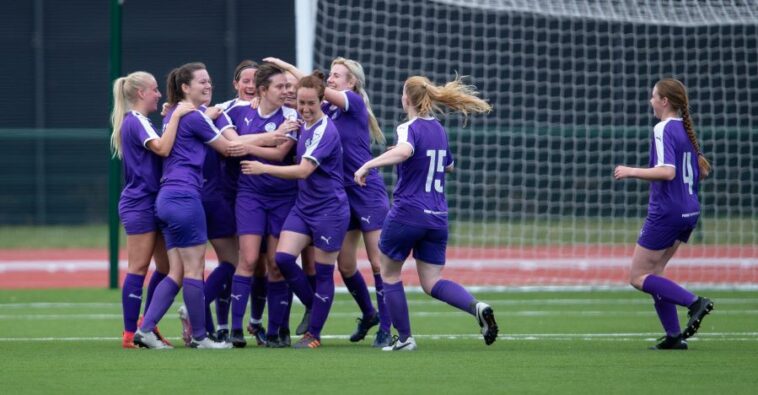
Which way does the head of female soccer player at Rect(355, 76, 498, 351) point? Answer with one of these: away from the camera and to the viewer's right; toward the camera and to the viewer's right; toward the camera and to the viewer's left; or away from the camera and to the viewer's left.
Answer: away from the camera and to the viewer's left

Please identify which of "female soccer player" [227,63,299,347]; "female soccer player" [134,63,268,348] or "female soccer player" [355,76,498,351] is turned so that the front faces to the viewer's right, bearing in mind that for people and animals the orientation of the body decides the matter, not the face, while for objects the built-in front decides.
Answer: "female soccer player" [134,63,268,348]

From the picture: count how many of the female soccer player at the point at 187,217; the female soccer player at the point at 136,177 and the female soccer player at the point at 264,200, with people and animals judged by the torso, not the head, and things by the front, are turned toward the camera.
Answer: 1

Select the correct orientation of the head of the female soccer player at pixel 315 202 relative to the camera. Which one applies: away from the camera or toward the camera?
toward the camera

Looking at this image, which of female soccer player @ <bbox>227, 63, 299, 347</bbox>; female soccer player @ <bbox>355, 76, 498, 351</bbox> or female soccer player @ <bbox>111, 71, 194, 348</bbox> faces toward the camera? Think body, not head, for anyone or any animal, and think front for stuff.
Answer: female soccer player @ <bbox>227, 63, 299, 347</bbox>

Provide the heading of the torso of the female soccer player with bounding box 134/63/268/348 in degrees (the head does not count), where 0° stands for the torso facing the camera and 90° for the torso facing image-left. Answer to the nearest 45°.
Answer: approximately 270°

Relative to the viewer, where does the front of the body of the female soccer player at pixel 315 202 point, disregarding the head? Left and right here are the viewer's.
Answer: facing the viewer and to the left of the viewer

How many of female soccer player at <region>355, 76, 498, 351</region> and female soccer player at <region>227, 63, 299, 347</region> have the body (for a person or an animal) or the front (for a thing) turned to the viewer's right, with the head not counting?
0

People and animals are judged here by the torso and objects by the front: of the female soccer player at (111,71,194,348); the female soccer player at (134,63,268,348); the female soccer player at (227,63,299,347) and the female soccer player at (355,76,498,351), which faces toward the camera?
the female soccer player at (227,63,299,347)

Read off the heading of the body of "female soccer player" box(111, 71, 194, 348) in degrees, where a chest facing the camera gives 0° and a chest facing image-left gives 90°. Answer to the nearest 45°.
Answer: approximately 270°

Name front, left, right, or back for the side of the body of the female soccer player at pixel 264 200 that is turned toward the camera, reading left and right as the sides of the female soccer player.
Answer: front

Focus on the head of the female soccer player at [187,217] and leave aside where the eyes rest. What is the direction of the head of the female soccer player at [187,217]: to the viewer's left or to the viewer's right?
to the viewer's right

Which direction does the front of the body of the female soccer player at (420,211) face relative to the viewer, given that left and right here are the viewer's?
facing away from the viewer and to the left of the viewer

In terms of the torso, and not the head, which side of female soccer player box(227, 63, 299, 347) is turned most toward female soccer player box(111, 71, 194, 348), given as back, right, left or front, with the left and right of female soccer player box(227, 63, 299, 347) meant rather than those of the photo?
right
